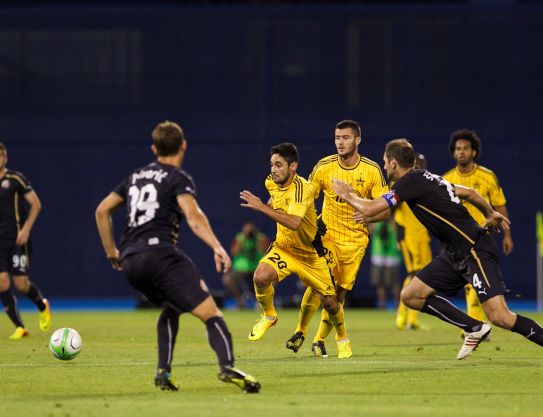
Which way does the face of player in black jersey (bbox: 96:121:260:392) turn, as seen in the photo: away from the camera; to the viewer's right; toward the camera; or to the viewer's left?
away from the camera

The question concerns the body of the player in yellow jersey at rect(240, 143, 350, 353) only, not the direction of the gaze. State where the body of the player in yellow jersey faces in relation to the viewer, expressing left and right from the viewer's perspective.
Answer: facing the viewer and to the left of the viewer

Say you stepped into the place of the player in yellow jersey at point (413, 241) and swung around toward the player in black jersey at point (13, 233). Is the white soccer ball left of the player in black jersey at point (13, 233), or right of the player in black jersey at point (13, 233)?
left

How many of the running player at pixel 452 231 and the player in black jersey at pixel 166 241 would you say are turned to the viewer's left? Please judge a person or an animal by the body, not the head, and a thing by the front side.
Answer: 1

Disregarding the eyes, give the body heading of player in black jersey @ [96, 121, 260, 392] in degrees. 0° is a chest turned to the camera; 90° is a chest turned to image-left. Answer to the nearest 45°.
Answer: approximately 225°

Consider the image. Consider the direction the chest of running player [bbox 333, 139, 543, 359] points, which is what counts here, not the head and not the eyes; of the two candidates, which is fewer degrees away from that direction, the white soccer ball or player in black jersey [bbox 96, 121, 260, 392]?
the white soccer ball

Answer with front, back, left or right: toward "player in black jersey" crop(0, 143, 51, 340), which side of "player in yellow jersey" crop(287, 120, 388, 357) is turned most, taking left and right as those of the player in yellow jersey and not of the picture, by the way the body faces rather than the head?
right

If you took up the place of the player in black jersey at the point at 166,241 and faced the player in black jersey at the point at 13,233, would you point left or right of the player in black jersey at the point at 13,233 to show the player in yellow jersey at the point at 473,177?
right

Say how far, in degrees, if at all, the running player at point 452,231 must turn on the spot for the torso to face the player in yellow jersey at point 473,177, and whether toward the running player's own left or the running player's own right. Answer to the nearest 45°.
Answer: approximately 90° to the running player's own right

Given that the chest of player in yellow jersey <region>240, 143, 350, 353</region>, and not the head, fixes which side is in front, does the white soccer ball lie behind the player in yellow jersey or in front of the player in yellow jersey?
in front

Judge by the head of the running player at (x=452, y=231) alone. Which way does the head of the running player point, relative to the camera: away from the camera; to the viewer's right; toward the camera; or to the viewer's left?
to the viewer's left

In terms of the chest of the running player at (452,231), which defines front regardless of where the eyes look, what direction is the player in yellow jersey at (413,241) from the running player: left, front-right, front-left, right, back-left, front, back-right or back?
right
